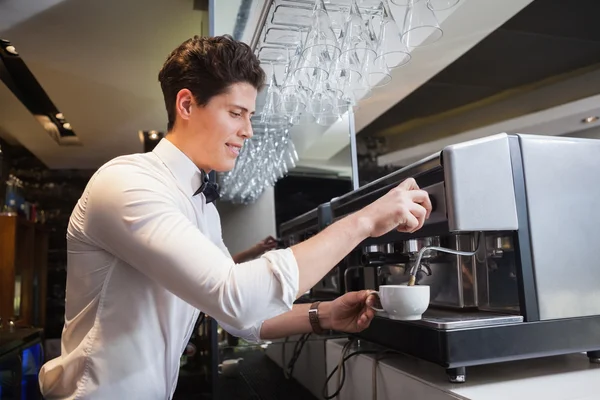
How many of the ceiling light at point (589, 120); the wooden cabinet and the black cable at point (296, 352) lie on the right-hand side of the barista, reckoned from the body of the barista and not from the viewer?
0

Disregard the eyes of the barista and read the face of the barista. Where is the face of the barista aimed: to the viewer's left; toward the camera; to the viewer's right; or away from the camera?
to the viewer's right

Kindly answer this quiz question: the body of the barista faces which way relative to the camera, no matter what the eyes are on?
to the viewer's right

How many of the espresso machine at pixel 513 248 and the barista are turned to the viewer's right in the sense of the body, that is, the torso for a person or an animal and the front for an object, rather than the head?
1

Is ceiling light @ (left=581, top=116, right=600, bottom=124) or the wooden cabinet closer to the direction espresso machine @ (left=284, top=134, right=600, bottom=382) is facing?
the wooden cabinet

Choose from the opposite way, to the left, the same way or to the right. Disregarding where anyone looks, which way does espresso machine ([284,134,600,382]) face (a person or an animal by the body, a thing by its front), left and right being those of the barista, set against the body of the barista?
the opposite way

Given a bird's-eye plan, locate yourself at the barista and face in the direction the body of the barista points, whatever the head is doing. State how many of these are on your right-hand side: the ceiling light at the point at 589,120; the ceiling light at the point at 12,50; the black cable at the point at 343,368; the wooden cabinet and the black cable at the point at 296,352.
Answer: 0

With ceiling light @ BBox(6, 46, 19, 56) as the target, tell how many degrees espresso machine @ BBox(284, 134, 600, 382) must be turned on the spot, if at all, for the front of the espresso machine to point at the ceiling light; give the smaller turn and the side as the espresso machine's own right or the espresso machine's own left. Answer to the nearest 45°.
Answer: approximately 45° to the espresso machine's own right

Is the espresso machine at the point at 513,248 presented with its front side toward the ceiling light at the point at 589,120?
no

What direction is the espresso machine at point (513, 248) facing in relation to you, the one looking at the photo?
facing the viewer and to the left of the viewer

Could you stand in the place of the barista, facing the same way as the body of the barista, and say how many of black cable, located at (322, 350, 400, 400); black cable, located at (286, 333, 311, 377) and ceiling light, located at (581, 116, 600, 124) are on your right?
0

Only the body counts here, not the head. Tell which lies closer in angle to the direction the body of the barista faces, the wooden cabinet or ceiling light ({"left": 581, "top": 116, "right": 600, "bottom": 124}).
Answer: the ceiling light

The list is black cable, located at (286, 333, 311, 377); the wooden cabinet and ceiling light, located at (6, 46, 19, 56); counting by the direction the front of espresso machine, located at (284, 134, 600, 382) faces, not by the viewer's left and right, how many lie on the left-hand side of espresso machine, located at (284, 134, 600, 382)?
0

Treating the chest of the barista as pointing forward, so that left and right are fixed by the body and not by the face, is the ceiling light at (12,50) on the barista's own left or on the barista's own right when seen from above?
on the barista's own left

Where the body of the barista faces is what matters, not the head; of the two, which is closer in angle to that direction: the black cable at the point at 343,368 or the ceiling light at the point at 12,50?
the black cable

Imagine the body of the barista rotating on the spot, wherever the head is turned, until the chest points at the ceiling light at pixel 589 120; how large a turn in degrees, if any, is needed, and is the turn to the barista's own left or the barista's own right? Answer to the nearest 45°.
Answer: approximately 45° to the barista's own left

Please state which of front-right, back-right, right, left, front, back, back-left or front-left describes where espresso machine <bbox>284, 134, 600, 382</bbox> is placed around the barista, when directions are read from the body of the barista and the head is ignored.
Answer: front

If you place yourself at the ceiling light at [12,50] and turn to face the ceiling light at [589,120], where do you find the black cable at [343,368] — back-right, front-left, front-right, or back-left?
front-right
